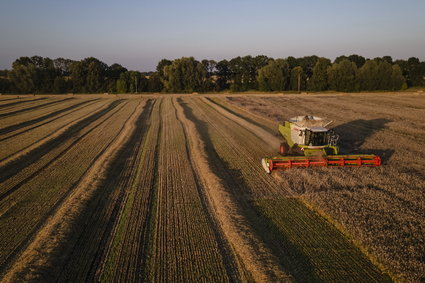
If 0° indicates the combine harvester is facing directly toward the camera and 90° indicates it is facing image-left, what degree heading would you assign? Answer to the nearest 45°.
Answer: approximately 315°
